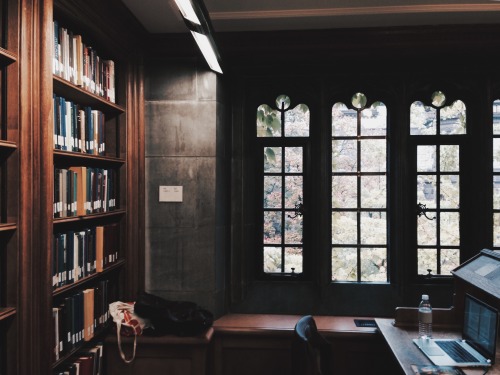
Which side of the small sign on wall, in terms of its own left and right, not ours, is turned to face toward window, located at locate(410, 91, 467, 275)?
left

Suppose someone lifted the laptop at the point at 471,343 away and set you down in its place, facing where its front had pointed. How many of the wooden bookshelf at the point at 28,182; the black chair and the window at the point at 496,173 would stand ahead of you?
2

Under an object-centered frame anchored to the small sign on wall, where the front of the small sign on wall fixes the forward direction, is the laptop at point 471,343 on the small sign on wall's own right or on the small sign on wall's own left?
on the small sign on wall's own left

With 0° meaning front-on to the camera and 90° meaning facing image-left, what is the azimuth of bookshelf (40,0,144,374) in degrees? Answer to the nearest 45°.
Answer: approximately 315°

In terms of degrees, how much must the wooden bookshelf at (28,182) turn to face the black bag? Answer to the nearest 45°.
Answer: approximately 90° to its left

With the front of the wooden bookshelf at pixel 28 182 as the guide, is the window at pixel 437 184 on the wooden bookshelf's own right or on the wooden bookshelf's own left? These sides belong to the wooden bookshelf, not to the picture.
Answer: on the wooden bookshelf's own left

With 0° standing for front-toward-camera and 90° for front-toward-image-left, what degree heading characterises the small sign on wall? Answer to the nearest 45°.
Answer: approximately 0°
